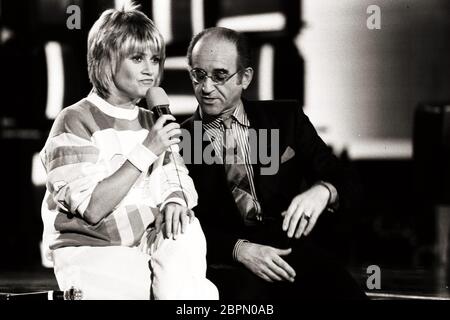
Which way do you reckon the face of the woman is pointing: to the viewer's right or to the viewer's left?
to the viewer's right

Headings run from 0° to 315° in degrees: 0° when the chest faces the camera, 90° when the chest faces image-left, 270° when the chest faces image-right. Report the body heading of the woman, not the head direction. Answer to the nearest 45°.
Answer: approximately 315°

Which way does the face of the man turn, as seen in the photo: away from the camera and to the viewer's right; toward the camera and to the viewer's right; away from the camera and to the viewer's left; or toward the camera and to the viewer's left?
toward the camera and to the viewer's left
